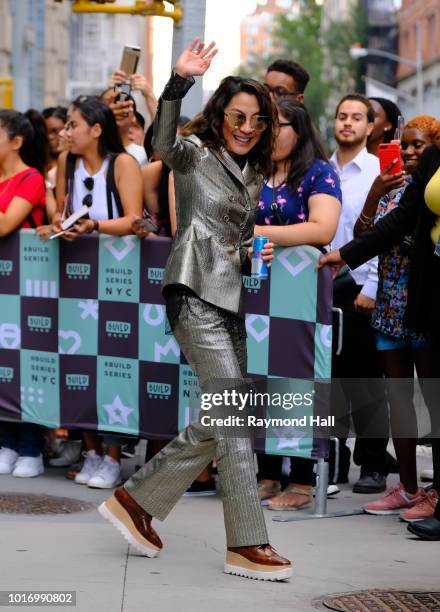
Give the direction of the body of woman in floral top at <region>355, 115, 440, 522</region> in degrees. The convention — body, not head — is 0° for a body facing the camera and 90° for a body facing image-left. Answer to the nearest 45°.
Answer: approximately 45°

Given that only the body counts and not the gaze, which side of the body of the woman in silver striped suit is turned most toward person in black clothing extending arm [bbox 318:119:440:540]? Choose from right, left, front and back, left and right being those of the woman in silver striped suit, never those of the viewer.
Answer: left

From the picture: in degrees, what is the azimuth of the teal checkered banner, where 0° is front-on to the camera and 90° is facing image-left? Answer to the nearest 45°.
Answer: approximately 0°

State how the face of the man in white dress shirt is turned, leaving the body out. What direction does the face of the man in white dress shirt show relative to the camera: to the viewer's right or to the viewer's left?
to the viewer's left

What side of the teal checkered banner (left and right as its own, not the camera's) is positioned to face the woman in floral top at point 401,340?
left

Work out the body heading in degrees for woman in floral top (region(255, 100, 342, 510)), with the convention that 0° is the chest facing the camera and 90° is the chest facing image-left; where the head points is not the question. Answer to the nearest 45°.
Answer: approximately 45°

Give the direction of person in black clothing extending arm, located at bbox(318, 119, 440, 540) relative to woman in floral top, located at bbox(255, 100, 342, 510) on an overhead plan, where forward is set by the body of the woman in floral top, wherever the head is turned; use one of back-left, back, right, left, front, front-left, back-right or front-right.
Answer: left

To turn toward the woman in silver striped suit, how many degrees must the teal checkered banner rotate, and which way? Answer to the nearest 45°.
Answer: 0° — it already faces them

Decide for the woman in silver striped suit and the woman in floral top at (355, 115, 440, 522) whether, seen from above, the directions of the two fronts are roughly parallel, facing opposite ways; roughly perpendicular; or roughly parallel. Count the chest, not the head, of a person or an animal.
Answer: roughly perpendicular

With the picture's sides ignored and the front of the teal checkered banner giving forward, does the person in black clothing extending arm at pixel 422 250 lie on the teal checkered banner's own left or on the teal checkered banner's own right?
on the teal checkered banner's own left

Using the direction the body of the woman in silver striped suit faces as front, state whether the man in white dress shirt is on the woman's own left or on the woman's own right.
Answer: on the woman's own left
